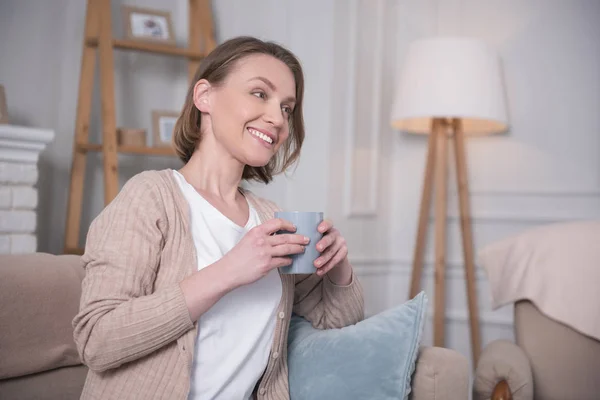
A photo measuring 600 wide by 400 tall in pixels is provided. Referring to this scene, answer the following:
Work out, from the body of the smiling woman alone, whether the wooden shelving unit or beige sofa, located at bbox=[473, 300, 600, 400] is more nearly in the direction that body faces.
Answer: the beige sofa

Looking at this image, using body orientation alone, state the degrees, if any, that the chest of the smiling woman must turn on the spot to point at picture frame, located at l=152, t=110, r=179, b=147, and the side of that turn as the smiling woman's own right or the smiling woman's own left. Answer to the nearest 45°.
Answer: approximately 135° to the smiling woman's own left

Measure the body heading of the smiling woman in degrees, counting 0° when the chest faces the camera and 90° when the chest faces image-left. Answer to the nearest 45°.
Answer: approximately 315°

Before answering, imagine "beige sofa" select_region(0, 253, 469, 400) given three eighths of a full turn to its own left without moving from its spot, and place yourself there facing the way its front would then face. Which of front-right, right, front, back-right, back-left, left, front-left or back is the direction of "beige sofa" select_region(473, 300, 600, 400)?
front-right

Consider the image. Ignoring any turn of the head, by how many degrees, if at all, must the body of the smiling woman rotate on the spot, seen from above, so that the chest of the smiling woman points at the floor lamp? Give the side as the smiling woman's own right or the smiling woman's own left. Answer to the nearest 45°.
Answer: approximately 90° to the smiling woman's own left

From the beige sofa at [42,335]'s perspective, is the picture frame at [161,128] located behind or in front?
behind

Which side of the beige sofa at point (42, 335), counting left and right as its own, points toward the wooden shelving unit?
back
